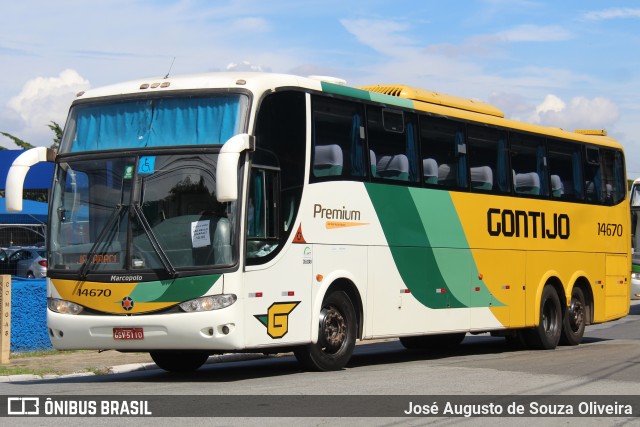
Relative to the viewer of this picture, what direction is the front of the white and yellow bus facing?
facing the viewer and to the left of the viewer
